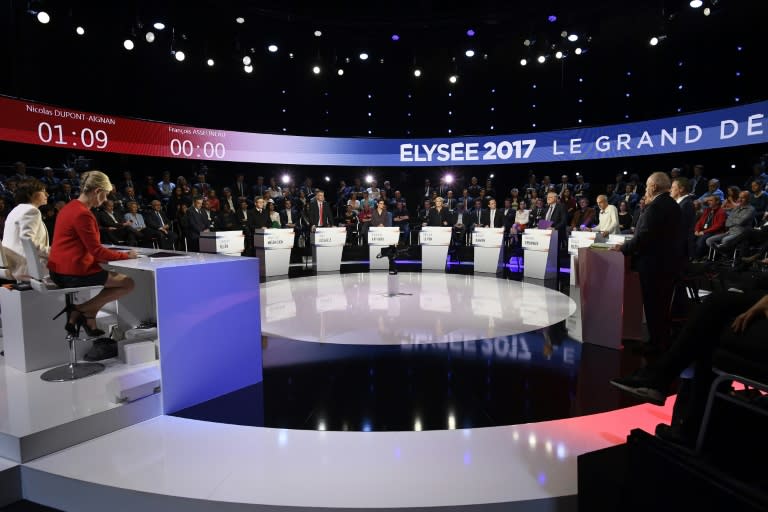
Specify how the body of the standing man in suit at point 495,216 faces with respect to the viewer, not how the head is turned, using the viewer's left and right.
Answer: facing the viewer

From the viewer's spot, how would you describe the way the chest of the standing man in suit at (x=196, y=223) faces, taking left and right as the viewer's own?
facing the viewer and to the right of the viewer

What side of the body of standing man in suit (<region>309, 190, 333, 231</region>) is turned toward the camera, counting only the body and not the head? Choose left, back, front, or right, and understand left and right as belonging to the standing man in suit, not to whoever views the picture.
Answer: front

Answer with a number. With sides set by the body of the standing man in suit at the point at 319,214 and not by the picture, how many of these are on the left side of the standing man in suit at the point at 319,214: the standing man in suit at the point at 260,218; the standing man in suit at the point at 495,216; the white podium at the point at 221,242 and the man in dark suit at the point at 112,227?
1

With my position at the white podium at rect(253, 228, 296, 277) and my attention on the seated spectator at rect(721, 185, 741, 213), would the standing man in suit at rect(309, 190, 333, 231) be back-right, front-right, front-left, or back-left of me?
front-left

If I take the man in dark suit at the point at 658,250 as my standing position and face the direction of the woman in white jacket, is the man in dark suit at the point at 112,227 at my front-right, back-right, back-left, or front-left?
front-right

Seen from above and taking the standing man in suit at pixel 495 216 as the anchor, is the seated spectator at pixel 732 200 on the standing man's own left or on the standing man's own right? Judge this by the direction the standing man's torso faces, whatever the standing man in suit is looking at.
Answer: on the standing man's own left

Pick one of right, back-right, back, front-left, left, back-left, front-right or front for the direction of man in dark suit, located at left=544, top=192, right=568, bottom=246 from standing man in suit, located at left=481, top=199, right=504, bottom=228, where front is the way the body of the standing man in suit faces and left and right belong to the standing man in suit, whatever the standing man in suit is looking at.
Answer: front-left

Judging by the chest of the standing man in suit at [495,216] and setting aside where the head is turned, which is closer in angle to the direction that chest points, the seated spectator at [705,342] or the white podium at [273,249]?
the seated spectator

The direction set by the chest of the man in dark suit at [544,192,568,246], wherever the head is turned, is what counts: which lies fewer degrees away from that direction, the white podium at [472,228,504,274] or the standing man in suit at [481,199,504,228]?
the white podium

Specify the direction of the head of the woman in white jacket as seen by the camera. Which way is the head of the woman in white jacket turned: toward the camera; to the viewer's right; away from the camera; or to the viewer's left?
to the viewer's right

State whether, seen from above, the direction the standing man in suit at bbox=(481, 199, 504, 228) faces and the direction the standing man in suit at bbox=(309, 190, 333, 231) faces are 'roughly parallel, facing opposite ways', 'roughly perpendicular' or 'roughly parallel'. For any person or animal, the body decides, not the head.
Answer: roughly parallel

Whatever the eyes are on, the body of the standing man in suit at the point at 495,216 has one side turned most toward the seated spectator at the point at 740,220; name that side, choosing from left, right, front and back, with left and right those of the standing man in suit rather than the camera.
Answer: left

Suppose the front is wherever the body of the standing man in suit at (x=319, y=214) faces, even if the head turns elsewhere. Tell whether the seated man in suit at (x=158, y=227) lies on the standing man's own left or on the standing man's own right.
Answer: on the standing man's own right

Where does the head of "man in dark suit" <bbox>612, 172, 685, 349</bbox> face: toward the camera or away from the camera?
away from the camera

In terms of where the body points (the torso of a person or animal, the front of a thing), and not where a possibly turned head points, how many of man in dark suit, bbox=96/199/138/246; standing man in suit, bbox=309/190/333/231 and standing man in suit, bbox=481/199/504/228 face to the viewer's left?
0
